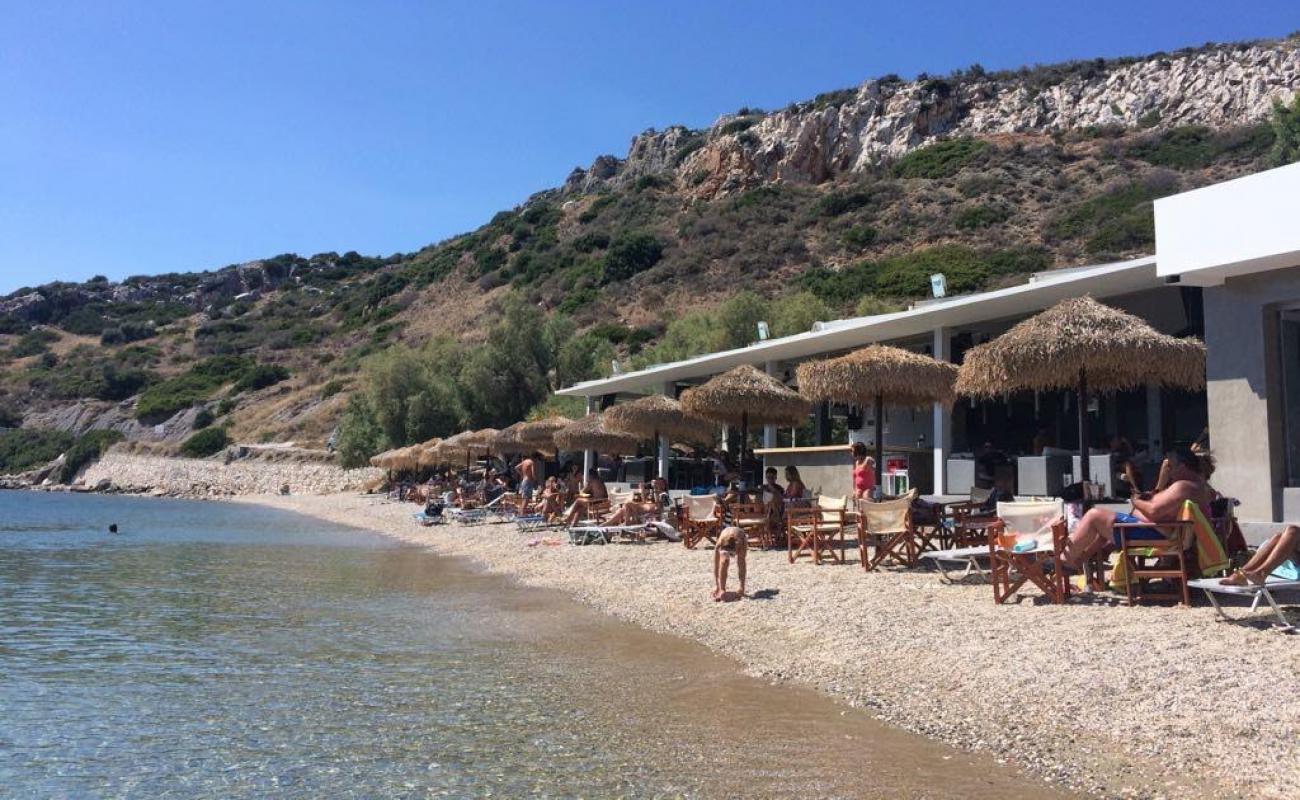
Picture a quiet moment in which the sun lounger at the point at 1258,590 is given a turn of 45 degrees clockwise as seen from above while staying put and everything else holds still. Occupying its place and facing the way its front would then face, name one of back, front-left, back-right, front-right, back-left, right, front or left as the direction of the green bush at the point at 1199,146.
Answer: front-right

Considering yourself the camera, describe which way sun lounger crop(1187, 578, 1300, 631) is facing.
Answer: facing to the left of the viewer

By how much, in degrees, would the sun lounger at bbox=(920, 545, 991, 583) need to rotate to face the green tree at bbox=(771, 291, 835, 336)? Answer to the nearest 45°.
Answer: approximately 90° to its right

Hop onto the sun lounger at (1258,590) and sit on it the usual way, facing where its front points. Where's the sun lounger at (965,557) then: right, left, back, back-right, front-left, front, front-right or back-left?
front-right

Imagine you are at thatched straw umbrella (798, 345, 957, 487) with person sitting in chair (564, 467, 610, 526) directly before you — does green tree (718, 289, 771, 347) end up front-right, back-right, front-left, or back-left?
front-right

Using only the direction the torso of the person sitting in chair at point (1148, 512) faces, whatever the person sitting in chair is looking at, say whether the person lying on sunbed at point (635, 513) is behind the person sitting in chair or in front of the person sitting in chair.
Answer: in front

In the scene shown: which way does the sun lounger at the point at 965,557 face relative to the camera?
to the viewer's left

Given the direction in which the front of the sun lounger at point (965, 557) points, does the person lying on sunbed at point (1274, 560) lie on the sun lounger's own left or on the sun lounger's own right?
on the sun lounger's own left

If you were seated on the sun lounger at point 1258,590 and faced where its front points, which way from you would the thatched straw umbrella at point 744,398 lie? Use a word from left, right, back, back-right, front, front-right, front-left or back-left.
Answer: front-right

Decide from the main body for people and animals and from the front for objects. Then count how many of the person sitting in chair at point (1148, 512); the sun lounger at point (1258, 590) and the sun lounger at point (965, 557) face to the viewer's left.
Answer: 3

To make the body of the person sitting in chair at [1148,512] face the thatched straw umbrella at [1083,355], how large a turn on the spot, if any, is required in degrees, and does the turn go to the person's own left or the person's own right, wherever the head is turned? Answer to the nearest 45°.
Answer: approximately 90° to the person's own right

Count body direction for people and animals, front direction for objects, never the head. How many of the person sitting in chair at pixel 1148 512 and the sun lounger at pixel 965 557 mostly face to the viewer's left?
2

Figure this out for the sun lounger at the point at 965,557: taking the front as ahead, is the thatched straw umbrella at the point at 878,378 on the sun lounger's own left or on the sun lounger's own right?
on the sun lounger's own right

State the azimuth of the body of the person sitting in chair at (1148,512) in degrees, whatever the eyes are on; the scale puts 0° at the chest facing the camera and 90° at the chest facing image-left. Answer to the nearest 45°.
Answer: approximately 90°

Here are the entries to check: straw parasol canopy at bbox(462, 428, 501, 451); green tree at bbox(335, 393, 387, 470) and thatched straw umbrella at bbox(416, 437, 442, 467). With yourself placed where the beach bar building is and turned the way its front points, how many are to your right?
3

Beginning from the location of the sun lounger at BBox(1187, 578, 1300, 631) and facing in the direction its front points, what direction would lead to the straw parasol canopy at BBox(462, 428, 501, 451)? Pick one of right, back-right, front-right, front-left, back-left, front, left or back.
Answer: front-right

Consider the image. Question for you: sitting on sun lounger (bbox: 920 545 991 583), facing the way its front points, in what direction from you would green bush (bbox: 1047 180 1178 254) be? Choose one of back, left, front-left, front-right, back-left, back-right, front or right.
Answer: right
